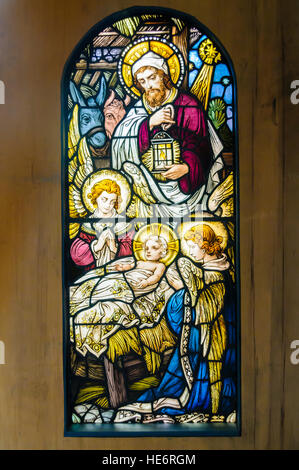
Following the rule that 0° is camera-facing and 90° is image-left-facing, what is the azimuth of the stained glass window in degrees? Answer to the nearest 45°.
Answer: approximately 0°
